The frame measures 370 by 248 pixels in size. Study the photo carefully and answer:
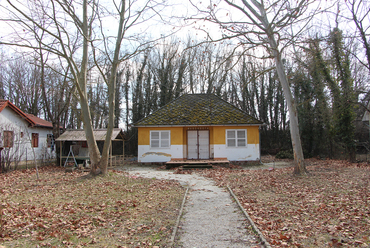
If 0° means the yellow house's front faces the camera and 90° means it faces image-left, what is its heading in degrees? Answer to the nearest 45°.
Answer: approximately 0°
